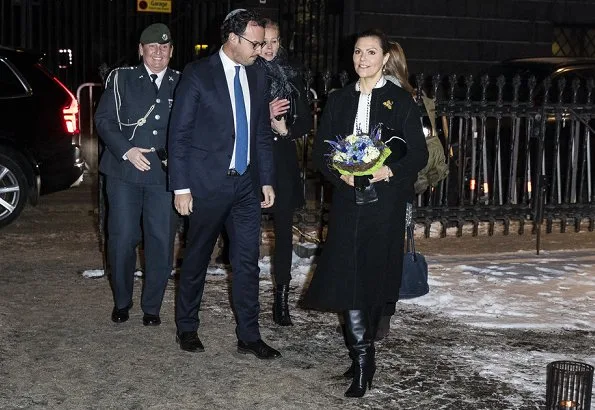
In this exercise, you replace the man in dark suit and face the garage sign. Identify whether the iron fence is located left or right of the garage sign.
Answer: right

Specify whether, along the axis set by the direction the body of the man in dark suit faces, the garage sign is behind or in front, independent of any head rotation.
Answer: behind

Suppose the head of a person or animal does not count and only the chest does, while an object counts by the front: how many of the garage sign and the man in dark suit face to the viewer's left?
0

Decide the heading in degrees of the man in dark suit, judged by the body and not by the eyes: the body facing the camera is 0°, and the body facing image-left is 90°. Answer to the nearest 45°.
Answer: approximately 315°

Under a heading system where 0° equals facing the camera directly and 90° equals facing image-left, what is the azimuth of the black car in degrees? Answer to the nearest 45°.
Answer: approximately 90°

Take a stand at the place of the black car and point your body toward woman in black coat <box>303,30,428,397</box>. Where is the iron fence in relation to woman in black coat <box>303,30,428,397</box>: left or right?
left

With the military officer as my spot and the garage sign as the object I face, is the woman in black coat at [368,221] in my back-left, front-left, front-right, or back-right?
back-right

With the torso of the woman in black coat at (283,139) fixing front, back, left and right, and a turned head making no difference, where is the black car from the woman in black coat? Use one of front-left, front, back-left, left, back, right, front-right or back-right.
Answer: back-right

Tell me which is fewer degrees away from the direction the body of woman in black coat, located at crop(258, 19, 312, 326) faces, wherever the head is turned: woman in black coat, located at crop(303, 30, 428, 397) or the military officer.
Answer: the woman in black coat

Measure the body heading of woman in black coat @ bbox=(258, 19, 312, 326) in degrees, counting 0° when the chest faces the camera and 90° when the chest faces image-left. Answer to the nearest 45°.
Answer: approximately 0°
